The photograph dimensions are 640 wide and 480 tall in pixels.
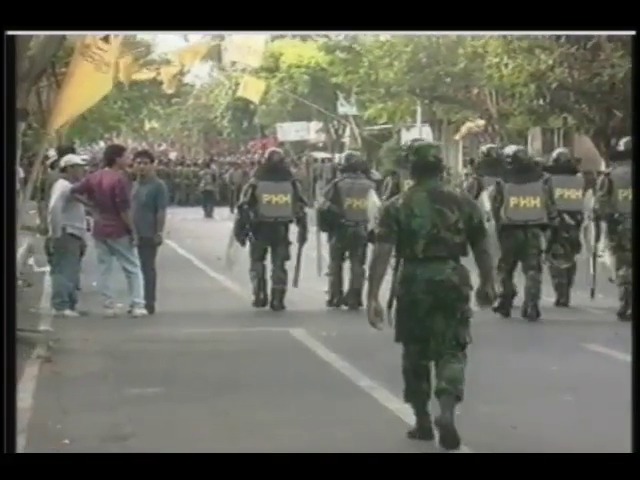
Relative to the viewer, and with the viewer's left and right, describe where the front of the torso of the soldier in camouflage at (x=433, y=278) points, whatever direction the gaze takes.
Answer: facing away from the viewer

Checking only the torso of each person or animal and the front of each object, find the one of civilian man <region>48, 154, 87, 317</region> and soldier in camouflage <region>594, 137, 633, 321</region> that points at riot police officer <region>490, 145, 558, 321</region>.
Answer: the civilian man

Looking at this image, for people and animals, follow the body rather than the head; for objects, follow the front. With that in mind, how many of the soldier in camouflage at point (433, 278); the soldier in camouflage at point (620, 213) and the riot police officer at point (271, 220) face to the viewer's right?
0

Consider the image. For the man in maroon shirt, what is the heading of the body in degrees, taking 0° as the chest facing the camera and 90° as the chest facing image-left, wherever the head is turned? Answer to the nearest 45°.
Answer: approximately 225°

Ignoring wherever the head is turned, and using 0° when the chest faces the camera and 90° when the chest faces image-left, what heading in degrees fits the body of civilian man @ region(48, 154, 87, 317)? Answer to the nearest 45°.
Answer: approximately 270°
